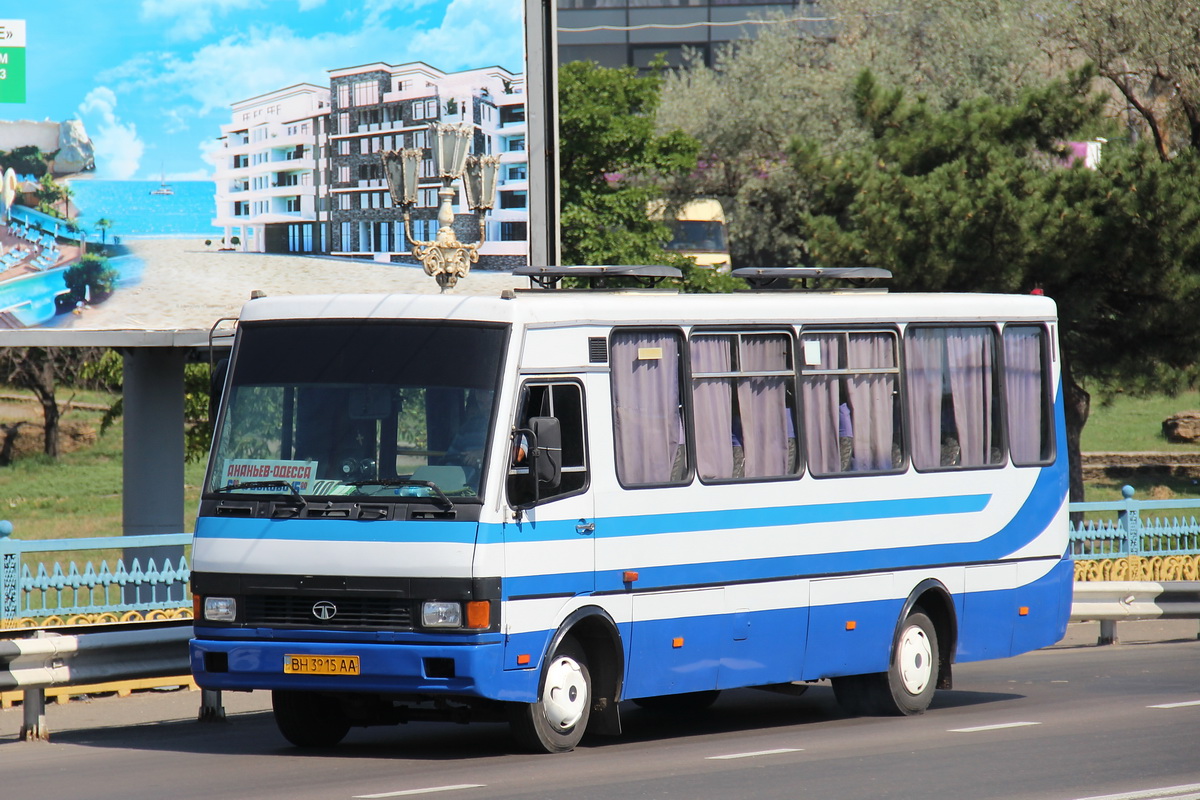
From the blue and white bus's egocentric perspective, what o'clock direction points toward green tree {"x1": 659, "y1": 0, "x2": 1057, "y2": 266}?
The green tree is roughly at 5 o'clock from the blue and white bus.

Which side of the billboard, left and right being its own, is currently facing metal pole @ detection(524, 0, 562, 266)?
left

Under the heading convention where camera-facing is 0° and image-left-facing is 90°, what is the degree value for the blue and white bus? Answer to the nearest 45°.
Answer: approximately 45°

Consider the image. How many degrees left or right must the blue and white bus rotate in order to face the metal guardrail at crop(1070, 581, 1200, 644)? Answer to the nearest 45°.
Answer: approximately 180°

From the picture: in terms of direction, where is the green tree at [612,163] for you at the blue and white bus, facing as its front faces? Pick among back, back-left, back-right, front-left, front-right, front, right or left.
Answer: back-right

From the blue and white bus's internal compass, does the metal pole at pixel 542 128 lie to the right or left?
on its right

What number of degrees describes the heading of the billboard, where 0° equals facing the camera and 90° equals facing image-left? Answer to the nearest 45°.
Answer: approximately 0°

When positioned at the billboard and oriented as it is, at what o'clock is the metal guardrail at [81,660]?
The metal guardrail is roughly at 12 o'clock from the billboard.

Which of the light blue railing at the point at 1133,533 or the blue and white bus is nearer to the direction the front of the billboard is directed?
the blue and white bus

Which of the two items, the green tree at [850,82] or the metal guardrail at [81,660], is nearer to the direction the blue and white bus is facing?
the metal guardrail

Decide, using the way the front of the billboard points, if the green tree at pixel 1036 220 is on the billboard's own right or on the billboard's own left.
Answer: on the billboard's own left

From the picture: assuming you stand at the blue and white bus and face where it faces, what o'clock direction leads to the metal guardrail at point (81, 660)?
The metal guardrail is roughly at 2 o'clock from the blue and white bus.
